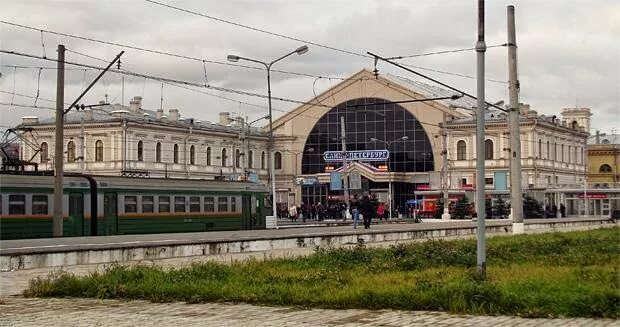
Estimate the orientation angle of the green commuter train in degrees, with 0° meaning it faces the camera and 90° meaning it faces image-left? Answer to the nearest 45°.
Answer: approximately 225°

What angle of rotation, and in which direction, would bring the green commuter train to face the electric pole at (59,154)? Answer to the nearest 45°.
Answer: approximately 180°

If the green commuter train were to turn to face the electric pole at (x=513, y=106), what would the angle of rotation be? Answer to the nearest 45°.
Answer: approximately 45° to its right

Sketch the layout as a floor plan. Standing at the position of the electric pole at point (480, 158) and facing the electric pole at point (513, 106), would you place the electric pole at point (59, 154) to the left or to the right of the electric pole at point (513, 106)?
left
